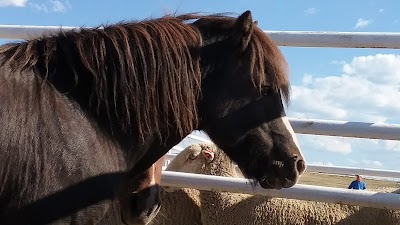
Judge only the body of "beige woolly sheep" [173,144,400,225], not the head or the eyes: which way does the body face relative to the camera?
to the viewer's left

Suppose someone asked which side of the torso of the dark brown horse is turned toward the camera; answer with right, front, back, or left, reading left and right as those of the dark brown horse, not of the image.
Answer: right

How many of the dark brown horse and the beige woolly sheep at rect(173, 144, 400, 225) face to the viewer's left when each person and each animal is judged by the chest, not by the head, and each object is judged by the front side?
1

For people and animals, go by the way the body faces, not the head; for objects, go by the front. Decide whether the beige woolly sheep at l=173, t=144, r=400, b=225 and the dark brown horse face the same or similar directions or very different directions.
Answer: very different directions

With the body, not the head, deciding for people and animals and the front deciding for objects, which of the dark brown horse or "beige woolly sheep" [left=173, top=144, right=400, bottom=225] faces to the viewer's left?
the beige woolly sheep

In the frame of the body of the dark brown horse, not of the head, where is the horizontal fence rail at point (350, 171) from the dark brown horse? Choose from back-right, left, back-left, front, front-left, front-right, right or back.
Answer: front-left
